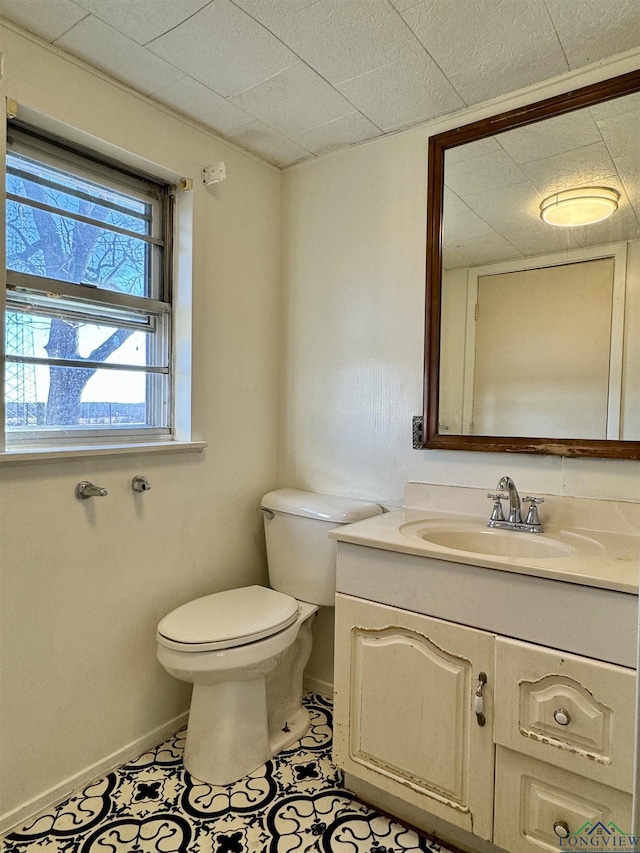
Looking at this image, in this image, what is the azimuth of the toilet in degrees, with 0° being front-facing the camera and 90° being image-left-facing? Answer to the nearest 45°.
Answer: approximately 45°

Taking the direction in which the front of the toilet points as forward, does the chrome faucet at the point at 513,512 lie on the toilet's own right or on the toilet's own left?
on the toilet's own left

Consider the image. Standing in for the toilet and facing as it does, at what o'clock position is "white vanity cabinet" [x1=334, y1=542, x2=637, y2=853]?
The white vanity cabinet is roughly at 9 o'clock from the toilet.

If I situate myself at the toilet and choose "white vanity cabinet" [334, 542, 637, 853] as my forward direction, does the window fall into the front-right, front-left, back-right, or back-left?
back-right

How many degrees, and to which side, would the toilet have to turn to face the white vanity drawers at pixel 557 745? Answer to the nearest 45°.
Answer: approximately 90° to its left
